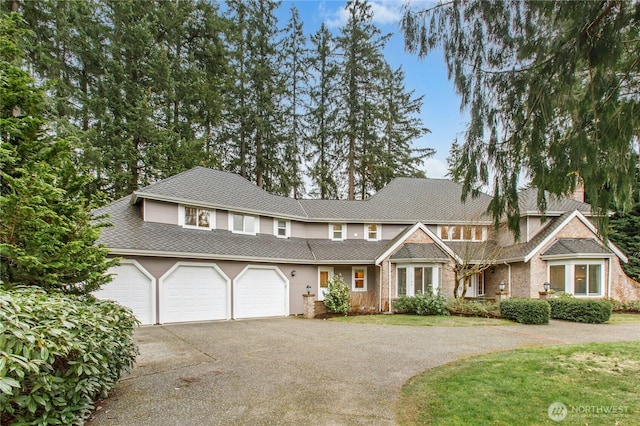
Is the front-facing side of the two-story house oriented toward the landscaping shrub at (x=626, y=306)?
no

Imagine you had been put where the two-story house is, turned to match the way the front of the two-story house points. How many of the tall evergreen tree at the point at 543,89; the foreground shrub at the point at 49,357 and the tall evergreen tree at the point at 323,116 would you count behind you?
1

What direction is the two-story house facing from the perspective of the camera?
toward the camera

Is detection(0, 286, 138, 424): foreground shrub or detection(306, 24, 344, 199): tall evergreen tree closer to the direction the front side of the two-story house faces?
the foreground shrub

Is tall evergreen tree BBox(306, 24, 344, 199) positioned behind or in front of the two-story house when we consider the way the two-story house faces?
behind

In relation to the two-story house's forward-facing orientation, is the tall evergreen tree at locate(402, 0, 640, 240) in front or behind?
in front

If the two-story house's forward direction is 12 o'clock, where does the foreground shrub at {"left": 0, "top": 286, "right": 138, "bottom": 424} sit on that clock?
The foreground shrub is roughly at 12 o'clock from the two-story house.
